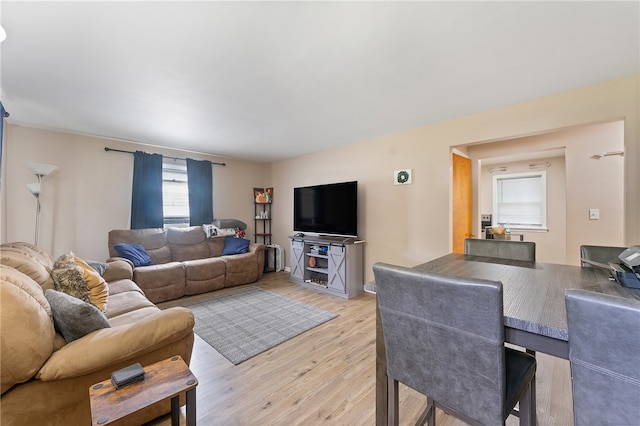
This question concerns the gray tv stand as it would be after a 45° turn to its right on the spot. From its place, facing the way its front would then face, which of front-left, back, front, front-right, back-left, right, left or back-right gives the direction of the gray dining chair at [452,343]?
left

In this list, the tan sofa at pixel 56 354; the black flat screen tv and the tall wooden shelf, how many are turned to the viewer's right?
1

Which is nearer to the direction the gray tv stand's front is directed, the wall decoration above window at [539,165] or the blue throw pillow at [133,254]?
the blue throw pillow

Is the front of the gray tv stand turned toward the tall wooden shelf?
no

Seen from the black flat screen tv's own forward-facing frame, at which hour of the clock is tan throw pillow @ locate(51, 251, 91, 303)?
The tan throw pillow is roughly at 12 o'clock from the black flat screen tv.

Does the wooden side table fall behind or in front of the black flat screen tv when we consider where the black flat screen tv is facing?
in front

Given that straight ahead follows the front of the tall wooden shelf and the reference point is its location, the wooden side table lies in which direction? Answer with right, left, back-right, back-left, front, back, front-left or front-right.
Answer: front

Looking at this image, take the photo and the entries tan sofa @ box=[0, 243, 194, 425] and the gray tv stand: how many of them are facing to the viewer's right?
1

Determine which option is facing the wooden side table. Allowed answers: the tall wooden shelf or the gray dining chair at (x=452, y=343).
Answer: the tall wooden shelf

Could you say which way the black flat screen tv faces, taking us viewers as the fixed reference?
facing the viewer and to the left of the viewer

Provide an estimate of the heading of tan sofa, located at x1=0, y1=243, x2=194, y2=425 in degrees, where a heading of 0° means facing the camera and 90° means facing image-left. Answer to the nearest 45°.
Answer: approximately 270°

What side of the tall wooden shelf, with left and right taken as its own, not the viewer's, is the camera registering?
front

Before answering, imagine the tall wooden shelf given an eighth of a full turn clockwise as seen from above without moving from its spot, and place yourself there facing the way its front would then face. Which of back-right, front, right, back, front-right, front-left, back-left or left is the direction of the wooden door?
left

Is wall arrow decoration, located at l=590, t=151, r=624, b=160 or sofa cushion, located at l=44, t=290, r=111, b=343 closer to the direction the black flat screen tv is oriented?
the sofa cushion

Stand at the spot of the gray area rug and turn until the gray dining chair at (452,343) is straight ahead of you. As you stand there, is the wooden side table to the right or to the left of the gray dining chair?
right

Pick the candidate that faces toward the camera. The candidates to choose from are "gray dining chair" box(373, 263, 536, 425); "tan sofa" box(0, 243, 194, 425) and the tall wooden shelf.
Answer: the tall wooden shelf
